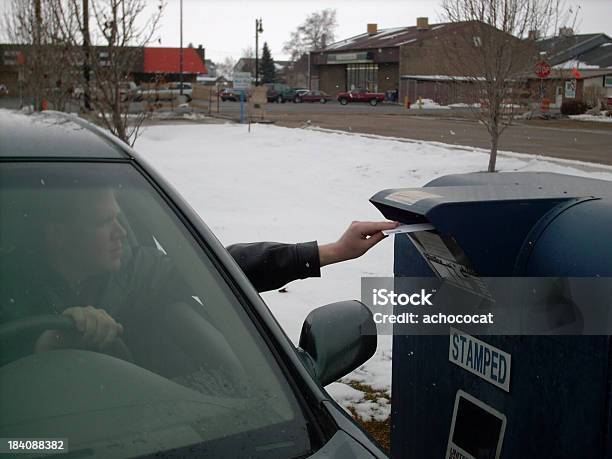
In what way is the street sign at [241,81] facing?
toward the camera

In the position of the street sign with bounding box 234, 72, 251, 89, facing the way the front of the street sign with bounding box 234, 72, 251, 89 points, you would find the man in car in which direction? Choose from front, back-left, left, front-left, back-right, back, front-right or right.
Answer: front

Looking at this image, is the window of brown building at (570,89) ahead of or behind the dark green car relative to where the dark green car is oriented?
behind

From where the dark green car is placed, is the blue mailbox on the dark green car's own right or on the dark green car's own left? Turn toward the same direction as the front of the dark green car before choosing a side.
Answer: on the dark green car's own left

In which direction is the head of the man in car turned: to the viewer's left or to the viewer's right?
to the viewer's right

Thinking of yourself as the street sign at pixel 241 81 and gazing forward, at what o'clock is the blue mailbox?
The blue mailbox is roughly at 12 o'clock from the street sign.

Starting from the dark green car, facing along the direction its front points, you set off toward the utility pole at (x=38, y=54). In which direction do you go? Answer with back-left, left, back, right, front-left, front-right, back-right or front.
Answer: back

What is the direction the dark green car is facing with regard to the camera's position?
facing the viewer

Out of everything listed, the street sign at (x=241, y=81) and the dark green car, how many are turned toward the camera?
2

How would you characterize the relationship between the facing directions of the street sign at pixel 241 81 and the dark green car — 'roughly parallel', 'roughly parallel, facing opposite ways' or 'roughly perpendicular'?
roughly parallel
